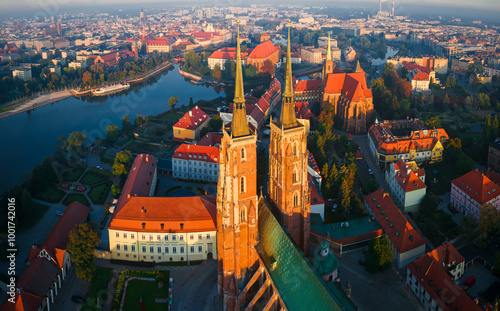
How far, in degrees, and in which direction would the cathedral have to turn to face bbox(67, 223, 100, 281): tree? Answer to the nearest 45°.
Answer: approximately 45° to its left

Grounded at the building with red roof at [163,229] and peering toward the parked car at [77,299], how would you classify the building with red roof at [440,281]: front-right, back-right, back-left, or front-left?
back-left

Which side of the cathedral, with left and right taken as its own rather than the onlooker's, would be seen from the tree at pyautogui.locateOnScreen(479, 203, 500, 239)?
right

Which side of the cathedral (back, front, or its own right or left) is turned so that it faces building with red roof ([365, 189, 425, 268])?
right

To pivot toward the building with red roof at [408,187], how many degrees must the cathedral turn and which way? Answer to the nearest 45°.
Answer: approximately 90° to its right

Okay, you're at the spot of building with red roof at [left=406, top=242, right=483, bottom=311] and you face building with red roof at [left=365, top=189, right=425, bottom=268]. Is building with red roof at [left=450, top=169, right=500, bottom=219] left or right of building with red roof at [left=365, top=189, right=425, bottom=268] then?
right

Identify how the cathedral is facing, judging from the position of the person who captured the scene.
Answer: facing away from the viewer and to the left of the viewer

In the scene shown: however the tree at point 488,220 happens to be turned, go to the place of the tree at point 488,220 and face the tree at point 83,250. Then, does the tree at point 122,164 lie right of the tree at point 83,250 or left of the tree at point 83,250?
right
